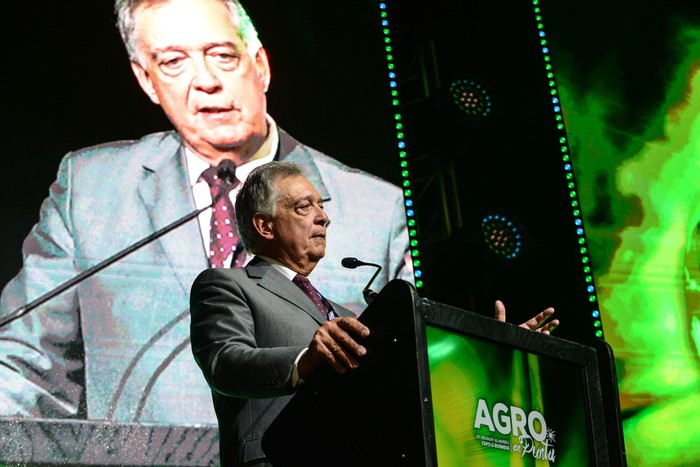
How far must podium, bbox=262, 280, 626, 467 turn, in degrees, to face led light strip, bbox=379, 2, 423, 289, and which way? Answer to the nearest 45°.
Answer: approximately 135° to its left

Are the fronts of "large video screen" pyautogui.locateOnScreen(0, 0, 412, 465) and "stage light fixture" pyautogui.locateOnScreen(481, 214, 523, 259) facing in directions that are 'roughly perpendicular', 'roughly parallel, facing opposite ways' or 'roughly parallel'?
roughly parallel

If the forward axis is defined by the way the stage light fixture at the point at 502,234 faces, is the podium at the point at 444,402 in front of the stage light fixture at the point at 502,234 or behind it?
in front

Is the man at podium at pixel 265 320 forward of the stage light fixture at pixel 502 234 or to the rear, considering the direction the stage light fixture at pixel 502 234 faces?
forward

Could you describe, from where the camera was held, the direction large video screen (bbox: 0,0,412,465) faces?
facing the viewer

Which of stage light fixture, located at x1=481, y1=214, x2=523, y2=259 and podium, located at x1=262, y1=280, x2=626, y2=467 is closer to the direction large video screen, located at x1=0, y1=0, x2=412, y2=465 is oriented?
the podium

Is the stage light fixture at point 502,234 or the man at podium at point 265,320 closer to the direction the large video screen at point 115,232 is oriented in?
the man at podium

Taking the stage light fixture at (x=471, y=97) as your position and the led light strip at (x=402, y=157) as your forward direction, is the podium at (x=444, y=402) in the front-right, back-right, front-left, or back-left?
front-left

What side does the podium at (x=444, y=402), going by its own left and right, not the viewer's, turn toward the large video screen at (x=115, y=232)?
back

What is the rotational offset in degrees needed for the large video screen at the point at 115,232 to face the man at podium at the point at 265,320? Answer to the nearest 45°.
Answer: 0° — it already faces them

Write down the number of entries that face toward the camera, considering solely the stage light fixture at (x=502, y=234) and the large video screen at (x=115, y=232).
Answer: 2

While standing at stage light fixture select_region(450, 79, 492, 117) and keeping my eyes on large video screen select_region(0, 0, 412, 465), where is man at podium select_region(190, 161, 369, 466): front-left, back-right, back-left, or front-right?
front-left

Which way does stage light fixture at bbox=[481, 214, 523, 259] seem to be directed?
toward the camera
